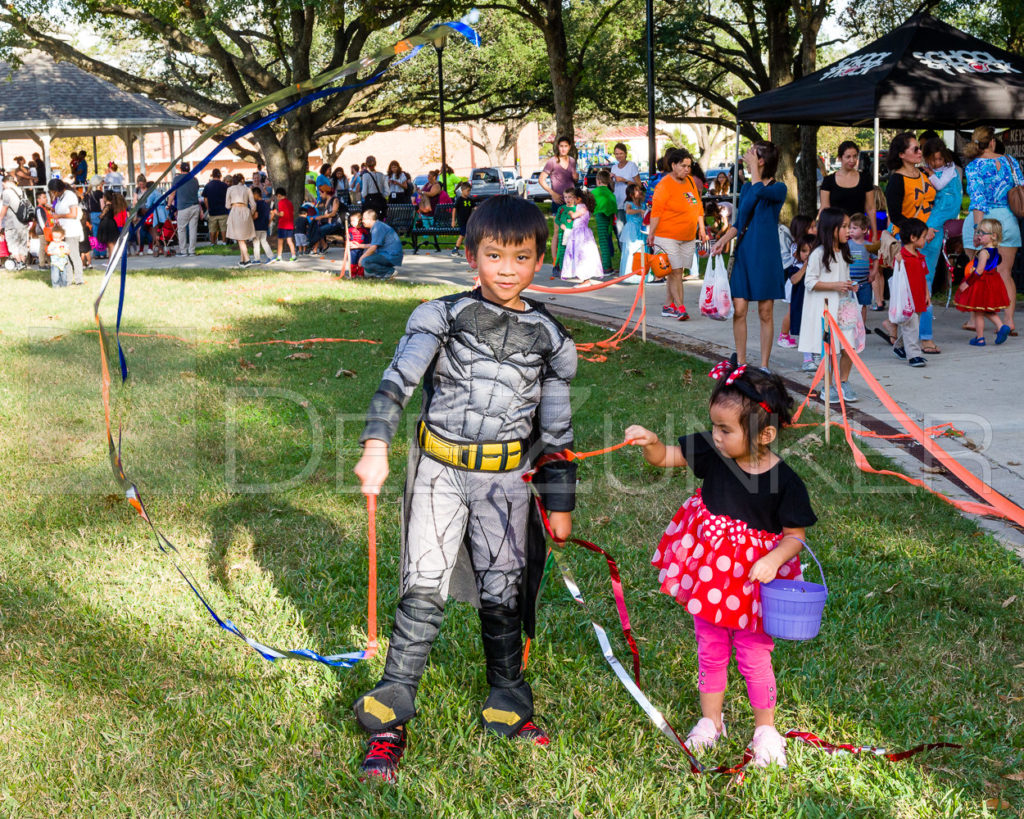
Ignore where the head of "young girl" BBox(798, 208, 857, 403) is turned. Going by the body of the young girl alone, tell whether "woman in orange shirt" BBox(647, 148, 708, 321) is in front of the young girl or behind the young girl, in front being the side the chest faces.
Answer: behind

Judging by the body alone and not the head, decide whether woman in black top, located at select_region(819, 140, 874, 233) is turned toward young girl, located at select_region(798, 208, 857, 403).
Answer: yes

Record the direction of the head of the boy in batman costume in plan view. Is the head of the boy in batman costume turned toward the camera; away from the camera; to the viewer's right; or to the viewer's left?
toward the camera

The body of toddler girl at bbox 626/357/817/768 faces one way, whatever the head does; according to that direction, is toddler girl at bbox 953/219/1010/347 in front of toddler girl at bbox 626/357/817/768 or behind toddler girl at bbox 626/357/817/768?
behind

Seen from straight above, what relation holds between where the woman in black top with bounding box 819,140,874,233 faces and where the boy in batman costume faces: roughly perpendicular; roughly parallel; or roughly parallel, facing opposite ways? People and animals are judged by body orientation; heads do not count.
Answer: roughly parallel

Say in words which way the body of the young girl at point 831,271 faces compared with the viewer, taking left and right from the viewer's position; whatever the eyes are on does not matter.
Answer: facing the viewer and to the right of the viewer

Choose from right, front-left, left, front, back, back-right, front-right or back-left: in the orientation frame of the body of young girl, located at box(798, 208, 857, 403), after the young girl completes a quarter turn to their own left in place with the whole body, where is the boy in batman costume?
back-right

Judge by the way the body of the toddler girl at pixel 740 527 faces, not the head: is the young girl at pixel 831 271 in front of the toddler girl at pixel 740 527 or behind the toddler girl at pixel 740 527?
behind

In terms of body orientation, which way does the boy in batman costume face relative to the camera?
toward the camera

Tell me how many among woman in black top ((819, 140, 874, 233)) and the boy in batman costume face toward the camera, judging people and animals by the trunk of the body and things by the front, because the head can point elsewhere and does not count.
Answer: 2

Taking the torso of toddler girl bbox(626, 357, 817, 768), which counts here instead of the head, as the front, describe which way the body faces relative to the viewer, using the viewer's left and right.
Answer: facing the viewer and to the left of the viewer

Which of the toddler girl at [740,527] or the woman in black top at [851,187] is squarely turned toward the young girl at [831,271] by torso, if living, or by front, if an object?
the woman in black top

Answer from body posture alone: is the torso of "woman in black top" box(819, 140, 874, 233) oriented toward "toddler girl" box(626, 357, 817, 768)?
yes

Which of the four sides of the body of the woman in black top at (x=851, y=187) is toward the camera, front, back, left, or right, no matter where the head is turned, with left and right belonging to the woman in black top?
front
